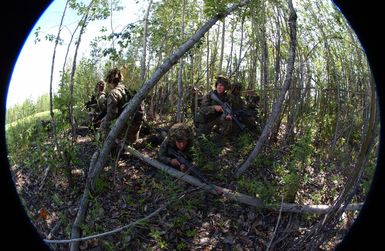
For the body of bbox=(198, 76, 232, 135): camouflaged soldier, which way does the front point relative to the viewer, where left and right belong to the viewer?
facing the viewer and to the right of the viewer

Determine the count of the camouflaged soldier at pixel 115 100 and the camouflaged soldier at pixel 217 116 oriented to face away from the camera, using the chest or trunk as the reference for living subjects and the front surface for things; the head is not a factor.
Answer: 0

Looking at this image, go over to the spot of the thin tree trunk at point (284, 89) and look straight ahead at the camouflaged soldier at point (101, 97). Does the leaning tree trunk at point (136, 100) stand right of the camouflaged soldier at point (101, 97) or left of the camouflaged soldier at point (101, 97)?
left

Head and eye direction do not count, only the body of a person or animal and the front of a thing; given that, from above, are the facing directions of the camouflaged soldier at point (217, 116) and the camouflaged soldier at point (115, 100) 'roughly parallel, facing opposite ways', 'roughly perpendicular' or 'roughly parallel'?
roughly perpendicular

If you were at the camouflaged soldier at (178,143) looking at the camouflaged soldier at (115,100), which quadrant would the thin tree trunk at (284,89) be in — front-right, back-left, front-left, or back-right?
back-right

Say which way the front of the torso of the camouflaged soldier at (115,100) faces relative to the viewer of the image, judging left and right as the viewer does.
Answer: facing the viewer and to the left of the viewer

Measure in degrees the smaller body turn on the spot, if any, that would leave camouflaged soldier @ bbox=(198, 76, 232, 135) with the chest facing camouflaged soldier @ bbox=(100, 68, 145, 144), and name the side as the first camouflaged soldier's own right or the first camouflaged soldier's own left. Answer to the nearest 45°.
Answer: approximately 90° to the first camouflaged soldier's own right

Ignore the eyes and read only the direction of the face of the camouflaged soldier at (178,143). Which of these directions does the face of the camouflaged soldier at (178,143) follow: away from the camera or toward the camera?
toward the camera
